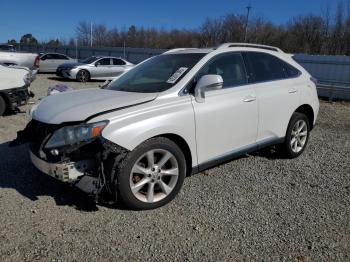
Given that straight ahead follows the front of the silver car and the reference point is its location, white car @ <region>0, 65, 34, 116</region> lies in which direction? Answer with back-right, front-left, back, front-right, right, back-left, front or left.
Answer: front-left

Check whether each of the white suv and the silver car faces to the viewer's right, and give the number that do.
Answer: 0

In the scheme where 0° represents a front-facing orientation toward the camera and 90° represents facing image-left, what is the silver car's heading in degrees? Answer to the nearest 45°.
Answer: approximately 45°
